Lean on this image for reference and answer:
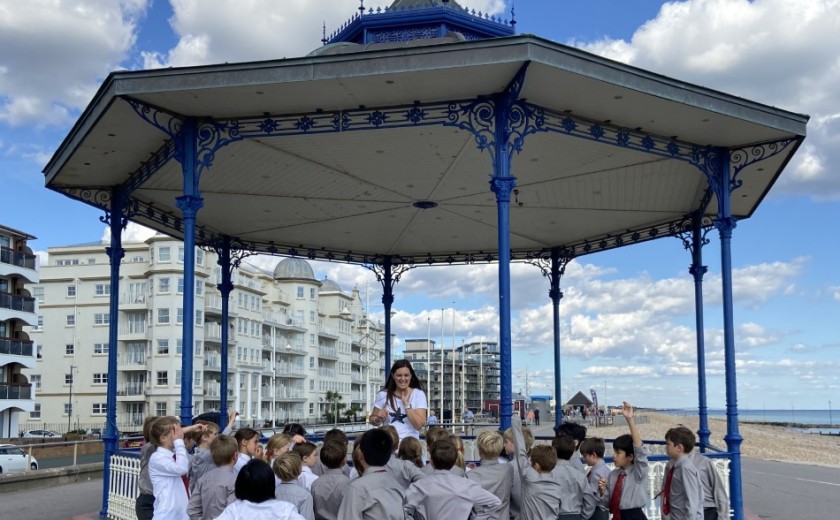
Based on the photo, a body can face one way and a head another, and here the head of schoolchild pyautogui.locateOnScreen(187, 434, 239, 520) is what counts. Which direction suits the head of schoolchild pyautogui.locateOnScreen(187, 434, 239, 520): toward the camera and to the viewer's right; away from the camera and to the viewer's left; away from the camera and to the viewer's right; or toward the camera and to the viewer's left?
away from the camera and to the viewer's right

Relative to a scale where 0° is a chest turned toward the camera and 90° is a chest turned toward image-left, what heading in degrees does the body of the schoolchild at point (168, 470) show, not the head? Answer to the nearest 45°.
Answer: approximately 270°

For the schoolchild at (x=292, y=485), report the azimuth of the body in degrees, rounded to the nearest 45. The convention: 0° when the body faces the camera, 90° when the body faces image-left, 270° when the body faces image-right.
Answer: approximately 225°

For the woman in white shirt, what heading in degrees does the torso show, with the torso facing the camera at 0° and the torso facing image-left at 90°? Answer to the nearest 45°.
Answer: approximately 0°

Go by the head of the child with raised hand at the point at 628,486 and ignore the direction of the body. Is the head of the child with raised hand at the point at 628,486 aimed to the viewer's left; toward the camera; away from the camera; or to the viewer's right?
to the viewer's left

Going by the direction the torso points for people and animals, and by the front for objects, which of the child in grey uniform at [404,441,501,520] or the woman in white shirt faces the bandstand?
the child in grey uniform

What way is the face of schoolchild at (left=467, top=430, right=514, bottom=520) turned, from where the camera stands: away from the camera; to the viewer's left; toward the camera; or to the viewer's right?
away from the camera

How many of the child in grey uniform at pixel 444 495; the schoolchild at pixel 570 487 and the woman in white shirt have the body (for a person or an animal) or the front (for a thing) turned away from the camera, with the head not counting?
2

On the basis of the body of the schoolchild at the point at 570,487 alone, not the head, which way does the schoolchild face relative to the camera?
away from the camera

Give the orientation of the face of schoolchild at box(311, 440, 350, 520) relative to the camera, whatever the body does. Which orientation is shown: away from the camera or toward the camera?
away from the camera

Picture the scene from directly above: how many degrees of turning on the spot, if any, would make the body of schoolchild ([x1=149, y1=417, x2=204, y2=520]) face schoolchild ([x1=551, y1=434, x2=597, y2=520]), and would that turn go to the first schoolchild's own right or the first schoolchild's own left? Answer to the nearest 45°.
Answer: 0° — they already face them

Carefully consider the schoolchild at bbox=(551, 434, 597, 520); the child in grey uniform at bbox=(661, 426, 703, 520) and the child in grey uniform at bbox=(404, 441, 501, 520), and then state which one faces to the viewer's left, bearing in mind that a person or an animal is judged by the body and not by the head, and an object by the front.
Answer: the child in grey uniform at bbox=(661, 426, 703, 520)
